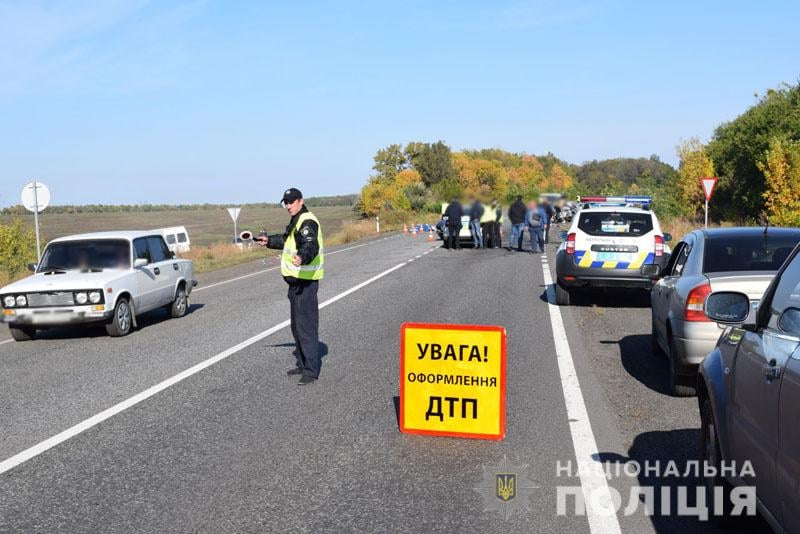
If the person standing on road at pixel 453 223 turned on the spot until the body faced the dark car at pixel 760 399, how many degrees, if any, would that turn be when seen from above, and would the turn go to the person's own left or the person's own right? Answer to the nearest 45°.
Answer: approximately 180°

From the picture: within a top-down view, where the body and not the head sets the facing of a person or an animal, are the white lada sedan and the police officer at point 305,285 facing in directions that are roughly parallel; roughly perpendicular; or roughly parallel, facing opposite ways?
roughly parallel

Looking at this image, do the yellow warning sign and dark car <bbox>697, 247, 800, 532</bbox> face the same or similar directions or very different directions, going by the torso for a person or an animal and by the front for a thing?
very different directions

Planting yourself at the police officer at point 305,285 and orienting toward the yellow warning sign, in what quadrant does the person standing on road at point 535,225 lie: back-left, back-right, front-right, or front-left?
back-left

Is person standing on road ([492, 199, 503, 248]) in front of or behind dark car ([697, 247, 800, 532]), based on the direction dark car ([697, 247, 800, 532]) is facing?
in front

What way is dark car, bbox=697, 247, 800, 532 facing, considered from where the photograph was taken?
facing away from the viewer and to the left of the viewer

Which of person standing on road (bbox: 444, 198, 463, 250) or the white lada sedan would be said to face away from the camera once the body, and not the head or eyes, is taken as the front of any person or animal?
the person standing on road

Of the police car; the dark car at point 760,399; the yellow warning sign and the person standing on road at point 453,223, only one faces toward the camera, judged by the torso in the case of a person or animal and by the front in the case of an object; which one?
the yellow warning sign

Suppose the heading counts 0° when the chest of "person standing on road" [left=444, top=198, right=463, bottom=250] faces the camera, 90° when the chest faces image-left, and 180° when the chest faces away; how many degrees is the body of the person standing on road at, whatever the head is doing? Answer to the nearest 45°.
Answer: approximately 180°

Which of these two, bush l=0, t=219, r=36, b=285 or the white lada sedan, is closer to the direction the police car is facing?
the bush

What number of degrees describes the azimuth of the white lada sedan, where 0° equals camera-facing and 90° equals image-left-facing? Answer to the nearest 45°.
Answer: approximately 45°

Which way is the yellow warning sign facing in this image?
toward the camera

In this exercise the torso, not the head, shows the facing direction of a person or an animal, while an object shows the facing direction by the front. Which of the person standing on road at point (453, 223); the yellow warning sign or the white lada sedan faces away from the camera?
the person standing on road

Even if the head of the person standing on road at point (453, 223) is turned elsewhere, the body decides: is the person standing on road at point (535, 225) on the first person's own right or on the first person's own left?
on the first person's own right

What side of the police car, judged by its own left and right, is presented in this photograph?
back
